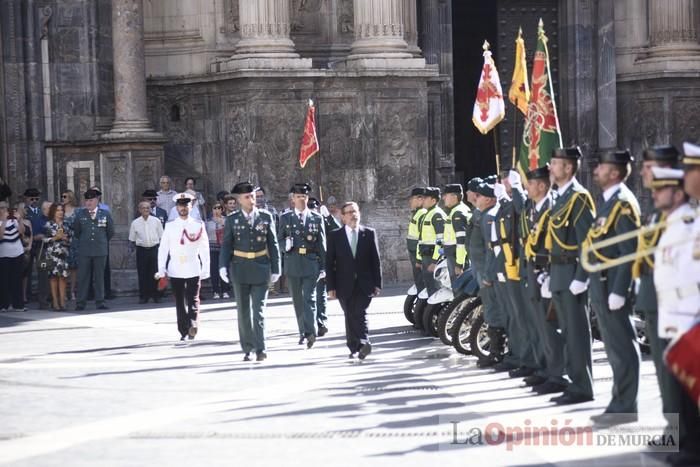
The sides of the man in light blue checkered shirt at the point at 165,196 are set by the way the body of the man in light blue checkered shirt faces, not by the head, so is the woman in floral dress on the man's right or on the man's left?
on the man's right

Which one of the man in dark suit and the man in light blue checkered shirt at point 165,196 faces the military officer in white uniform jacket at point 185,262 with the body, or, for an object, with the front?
the man in light blue checkered shirt

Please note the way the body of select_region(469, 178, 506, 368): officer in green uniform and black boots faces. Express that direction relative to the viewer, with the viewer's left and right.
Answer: facing to the left of the viewer

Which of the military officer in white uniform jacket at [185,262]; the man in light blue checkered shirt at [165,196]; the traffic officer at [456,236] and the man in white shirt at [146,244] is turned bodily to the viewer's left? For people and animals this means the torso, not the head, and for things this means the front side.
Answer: the traffic officer

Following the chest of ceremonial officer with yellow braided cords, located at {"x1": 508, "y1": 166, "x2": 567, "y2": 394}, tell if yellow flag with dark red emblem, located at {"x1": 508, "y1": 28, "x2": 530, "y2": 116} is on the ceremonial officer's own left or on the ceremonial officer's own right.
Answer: on the ceremonial officer's own right

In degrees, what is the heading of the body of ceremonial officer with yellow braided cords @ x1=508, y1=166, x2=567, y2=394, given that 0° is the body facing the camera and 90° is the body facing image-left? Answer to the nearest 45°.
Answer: approximately 90°

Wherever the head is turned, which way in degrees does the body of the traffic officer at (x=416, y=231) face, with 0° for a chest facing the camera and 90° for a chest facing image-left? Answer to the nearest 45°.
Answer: approximately 90°

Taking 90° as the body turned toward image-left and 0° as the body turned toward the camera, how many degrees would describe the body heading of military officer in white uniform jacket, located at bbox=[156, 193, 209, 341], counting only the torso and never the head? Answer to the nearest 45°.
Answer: approximately 0°
